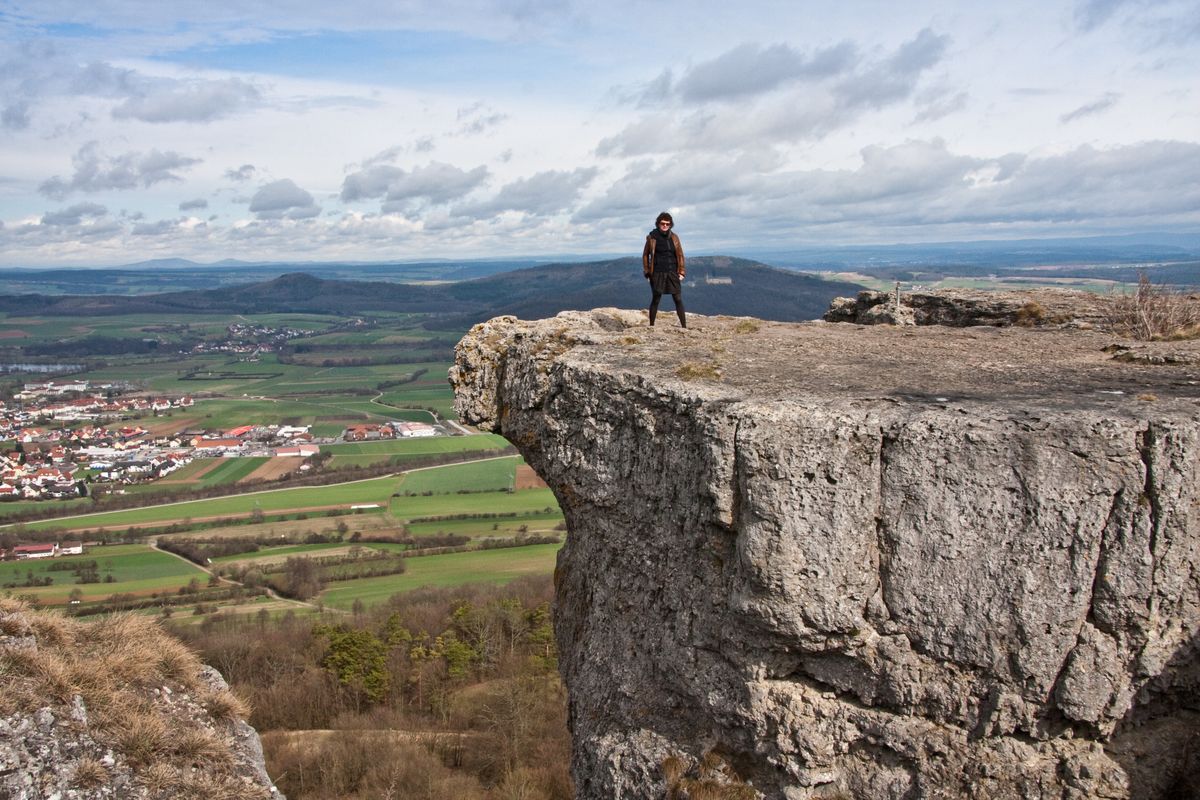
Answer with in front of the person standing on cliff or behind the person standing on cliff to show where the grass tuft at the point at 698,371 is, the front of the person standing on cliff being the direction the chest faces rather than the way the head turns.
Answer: in front

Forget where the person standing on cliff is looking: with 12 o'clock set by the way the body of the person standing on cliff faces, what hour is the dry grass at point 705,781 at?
The dry grass is roughly at 12 o'clock from the person standing on cliff.

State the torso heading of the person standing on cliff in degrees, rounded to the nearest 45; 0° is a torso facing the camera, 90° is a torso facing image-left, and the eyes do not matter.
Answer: approximately 0°

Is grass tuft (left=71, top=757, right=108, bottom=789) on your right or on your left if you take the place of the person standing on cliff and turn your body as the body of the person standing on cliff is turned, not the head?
on your right

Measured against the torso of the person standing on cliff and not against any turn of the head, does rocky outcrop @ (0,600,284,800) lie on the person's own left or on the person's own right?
on the person's own right
